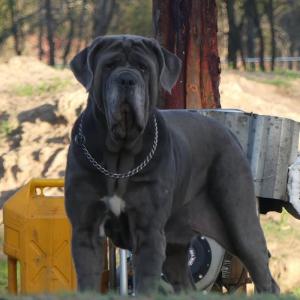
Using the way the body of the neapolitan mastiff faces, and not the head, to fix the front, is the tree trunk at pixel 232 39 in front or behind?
behind

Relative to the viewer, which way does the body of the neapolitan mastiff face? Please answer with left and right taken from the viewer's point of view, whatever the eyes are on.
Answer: facing the viewer and to the left of the viewer

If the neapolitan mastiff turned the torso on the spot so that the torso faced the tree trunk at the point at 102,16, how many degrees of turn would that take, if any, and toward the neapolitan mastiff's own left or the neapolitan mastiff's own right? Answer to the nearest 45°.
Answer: approximately 135° to the neapolitan mastiff's own right

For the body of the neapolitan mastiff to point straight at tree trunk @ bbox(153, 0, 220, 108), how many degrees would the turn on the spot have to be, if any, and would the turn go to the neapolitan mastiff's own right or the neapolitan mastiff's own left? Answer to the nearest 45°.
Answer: approximately 135° to the neapolitan mastiff's own right

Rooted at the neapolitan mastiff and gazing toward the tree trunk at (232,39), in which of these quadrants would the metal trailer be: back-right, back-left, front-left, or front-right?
front-right
